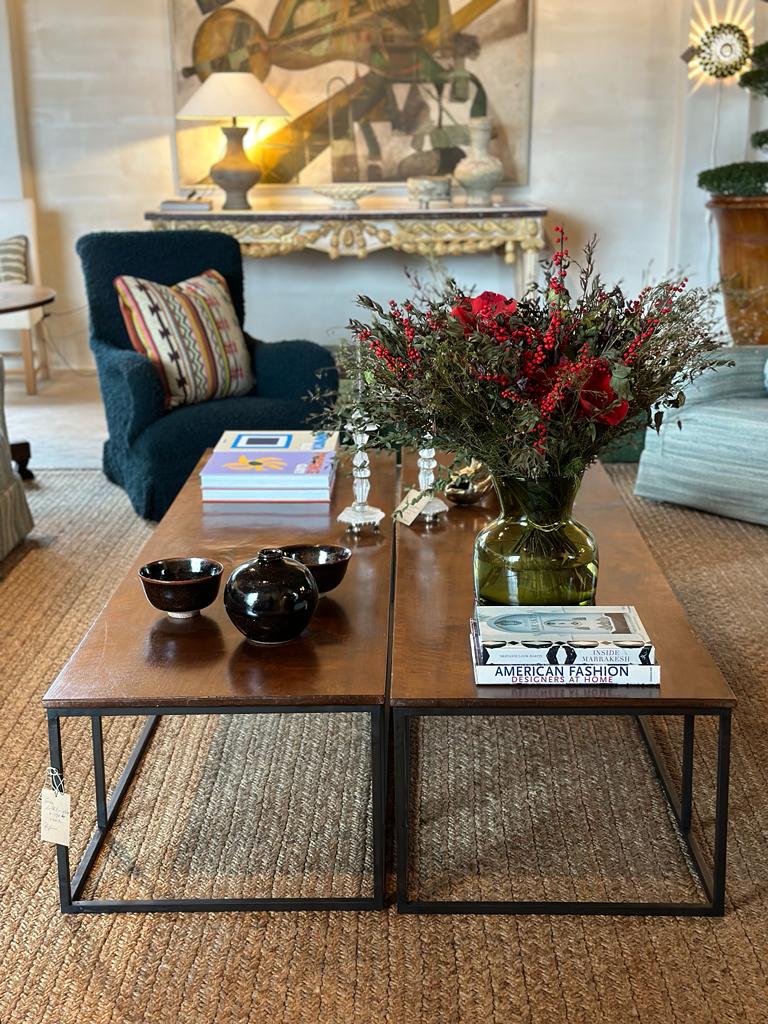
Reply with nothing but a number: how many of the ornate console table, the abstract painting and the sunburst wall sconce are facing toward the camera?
3

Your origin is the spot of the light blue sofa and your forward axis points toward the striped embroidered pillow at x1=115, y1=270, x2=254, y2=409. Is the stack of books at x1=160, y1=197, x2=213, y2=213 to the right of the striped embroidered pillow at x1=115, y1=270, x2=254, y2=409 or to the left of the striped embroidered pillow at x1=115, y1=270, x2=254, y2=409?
right

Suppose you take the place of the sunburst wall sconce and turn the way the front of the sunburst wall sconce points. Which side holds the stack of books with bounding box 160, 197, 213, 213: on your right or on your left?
on your right

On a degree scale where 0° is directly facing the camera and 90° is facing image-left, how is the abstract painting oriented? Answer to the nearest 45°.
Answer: approximately 0°

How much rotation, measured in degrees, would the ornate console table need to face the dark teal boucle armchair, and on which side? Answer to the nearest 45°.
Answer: approximately 45° to its right

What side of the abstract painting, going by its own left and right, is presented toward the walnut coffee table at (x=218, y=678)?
front

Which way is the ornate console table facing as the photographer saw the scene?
facing the viewer

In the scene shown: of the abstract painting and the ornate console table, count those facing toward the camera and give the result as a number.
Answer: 2

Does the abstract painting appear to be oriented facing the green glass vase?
yes

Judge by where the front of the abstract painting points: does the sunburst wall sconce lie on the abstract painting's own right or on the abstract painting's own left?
on the abstract painting's own left

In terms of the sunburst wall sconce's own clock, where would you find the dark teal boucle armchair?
The dark teal boucle armchair is roughly at 1 o'clock from the sunburst wall sconce.

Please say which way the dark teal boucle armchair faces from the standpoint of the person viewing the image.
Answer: facing the viewer and to the right of the viewer

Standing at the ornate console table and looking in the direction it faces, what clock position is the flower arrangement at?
The flower arrangement is roughly at 12 o'clock from the ornate console table.

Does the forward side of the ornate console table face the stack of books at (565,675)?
yes

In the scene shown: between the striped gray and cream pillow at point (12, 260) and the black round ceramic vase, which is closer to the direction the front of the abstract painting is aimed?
the black round ceramic vase

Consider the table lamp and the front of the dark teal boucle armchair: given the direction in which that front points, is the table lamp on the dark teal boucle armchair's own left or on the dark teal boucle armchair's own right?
on the dark teal boucle armchair's own left

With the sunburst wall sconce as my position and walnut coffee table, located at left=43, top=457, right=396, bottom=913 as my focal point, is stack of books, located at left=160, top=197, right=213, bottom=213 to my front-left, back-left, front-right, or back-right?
front-right

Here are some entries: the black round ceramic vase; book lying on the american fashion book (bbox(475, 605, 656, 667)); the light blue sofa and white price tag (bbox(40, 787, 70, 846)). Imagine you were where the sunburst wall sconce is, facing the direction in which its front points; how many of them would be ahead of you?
4

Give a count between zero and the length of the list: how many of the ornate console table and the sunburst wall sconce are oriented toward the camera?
2

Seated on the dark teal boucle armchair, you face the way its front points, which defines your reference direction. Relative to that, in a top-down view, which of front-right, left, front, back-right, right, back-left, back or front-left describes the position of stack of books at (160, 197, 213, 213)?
back-left
